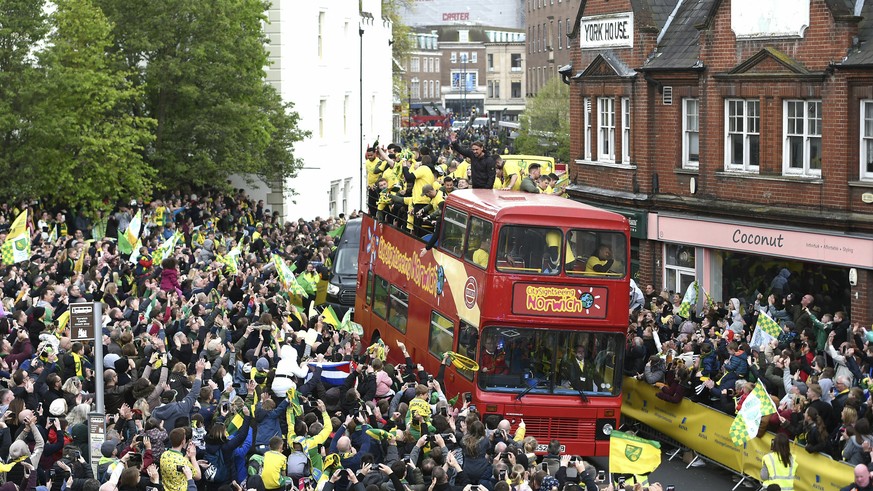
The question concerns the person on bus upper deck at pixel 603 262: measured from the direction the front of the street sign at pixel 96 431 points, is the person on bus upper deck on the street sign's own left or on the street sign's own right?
on the street sign's own left

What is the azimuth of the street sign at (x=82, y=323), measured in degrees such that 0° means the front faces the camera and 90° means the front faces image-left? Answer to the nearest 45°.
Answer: approximately 0°

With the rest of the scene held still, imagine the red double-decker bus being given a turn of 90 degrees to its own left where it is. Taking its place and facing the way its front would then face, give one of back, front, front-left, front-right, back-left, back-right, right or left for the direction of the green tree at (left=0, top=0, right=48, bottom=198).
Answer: left

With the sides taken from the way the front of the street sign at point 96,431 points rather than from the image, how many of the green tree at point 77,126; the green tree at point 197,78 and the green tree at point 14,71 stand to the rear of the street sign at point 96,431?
3

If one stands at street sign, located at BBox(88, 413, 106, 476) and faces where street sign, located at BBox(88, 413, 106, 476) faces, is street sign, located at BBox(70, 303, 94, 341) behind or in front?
behind

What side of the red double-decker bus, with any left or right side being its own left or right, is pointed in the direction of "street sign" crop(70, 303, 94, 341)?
right

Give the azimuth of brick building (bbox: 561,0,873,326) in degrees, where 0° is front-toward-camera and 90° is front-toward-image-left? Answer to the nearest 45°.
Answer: approximately 45°

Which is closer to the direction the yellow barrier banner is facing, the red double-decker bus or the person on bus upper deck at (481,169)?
the red double-decker bus

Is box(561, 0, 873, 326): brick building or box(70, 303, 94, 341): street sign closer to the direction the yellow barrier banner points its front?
the street sign

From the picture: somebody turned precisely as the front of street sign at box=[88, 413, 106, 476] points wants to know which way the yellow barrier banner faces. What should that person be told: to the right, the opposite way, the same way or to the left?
to the right

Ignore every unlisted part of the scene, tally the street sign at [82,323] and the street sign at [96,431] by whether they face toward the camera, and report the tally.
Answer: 2

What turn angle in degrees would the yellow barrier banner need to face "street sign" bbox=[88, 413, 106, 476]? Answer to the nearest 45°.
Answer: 0° — it already faces it

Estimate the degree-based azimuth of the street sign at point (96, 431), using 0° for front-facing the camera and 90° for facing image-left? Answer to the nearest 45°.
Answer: approximately 0°

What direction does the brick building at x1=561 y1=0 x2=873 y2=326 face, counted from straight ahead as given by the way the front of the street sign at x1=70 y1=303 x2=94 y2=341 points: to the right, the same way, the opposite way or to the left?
to the right

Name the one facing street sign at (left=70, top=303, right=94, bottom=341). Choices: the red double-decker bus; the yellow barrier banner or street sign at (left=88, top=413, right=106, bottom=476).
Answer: the yellow barrier banner

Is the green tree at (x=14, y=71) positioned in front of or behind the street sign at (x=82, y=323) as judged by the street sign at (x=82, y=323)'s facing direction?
behind

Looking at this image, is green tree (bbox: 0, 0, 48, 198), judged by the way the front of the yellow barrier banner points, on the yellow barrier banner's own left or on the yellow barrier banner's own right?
on the yellow barrier banner's own right
